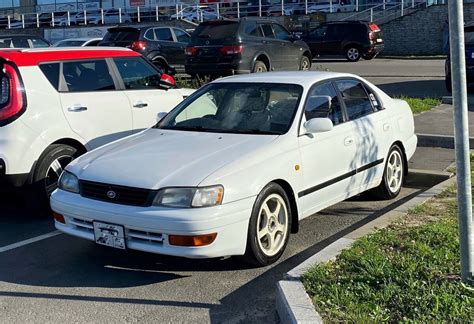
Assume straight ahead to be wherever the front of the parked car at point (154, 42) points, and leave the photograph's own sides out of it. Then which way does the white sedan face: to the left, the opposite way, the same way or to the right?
the opposite way

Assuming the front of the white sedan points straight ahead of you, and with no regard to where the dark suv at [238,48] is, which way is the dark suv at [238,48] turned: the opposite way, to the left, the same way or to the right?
the opposite way

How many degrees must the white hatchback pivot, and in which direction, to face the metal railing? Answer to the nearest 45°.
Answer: approximately 45° to its left

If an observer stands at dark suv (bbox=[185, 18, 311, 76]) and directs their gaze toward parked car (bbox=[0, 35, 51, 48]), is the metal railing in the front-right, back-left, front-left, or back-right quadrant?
front-right

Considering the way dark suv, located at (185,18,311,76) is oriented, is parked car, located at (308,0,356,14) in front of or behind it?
in front

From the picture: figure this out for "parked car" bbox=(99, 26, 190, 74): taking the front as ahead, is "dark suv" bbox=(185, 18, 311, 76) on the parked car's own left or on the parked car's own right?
on the parked car's own right
